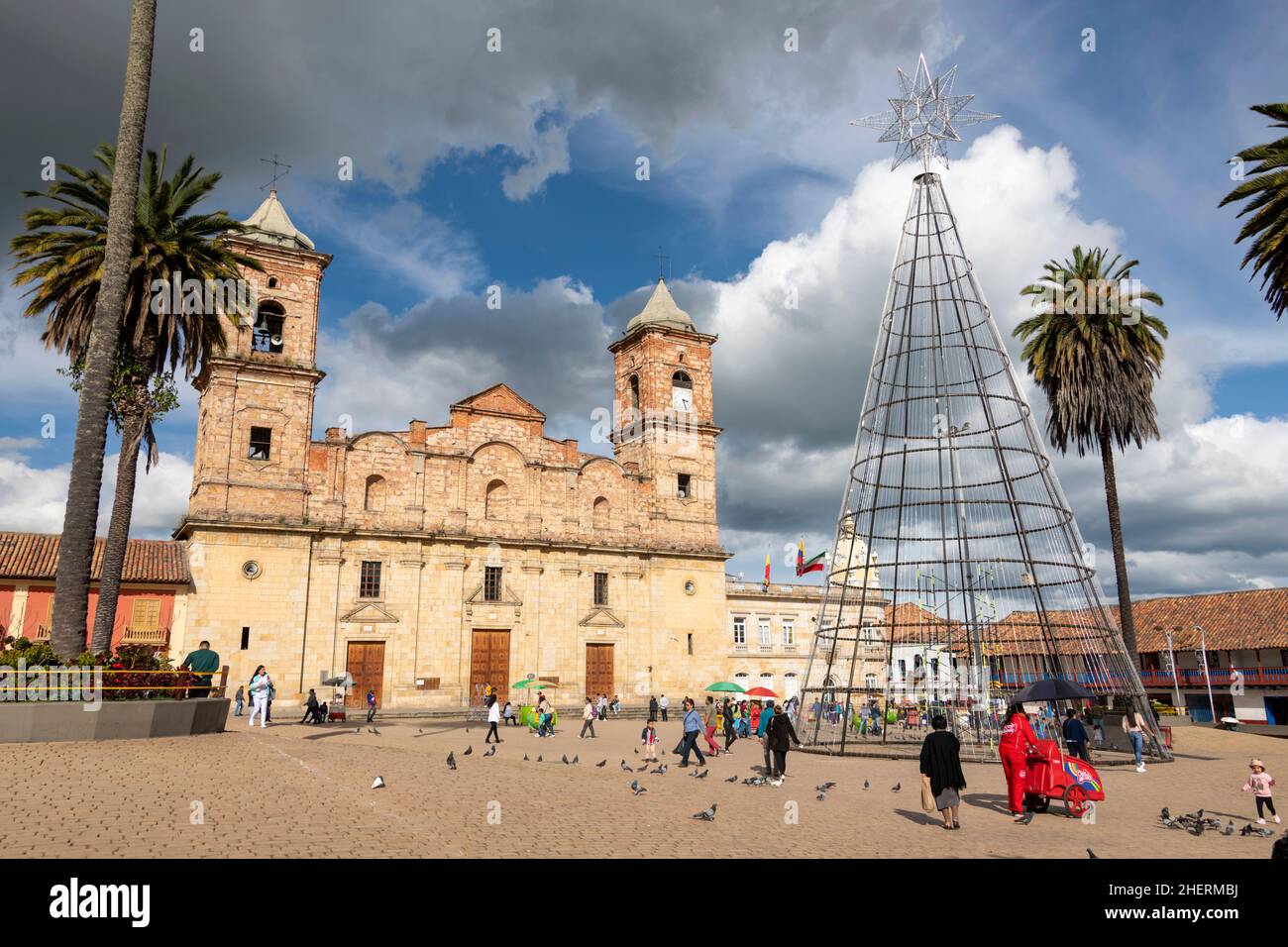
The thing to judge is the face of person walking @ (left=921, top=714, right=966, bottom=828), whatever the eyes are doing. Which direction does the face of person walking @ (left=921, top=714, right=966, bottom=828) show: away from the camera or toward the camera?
away from the camera

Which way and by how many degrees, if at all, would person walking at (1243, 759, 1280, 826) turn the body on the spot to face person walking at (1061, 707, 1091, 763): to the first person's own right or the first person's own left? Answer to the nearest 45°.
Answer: approximately 135° to the first person's own right

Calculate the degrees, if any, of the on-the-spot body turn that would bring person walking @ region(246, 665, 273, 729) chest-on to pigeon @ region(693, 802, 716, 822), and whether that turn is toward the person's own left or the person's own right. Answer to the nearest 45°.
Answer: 0° — they already face it

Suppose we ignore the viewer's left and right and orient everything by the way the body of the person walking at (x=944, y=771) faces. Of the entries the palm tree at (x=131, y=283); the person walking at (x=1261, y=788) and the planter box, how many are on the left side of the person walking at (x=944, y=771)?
2

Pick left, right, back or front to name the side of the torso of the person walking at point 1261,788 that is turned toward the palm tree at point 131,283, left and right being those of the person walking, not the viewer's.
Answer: right

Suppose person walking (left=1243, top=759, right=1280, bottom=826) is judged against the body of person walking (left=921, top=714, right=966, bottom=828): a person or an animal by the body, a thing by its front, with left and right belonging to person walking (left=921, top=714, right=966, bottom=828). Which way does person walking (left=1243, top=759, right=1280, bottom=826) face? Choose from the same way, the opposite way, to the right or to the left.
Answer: the opposite way

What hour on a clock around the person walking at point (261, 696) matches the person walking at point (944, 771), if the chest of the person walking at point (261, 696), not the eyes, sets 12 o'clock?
the person walking at point (944, 771) is roughly at 11 o'clock from the person walking at point (261, 696).

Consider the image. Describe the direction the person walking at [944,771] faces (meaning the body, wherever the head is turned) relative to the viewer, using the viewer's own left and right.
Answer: facing away from the viewer
